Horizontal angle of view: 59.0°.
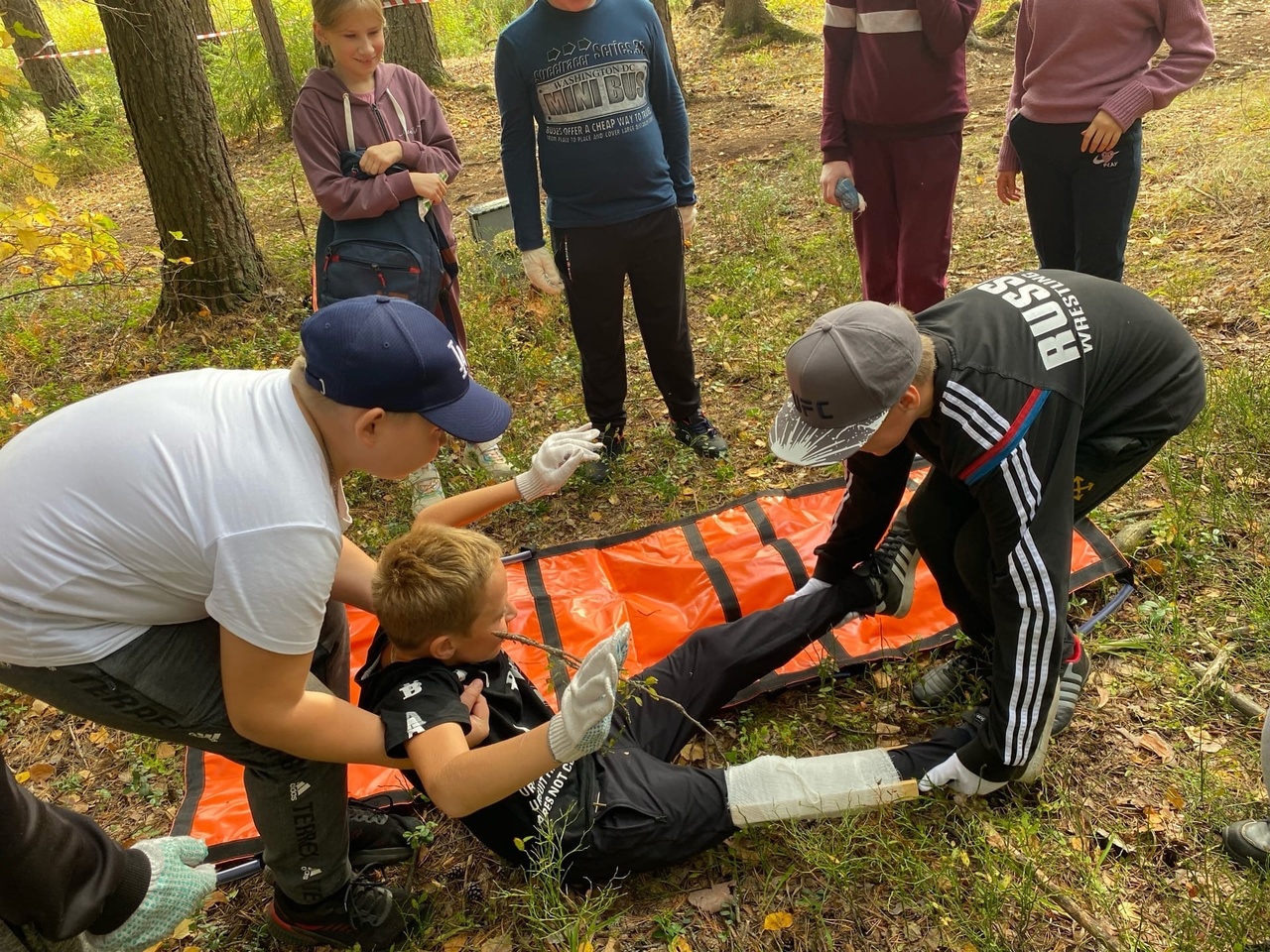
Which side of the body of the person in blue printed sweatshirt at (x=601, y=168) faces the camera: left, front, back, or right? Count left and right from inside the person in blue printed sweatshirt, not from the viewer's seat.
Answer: front

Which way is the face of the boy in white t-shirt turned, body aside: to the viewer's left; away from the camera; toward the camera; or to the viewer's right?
to the viewer's right

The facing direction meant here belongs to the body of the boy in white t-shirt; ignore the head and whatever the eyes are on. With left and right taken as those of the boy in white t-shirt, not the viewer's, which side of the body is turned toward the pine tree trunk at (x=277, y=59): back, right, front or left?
left

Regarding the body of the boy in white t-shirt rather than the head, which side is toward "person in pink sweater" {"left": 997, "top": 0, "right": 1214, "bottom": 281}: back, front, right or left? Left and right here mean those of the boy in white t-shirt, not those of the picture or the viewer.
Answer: front

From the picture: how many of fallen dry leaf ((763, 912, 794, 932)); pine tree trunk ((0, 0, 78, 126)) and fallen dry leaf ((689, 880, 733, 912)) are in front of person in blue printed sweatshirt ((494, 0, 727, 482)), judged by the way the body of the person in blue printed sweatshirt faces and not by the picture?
2

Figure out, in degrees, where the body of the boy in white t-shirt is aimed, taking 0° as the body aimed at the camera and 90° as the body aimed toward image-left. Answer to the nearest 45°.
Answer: approximately 270°

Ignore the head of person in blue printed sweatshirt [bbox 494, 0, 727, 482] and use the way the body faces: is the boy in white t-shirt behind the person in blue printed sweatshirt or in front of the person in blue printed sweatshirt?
in front

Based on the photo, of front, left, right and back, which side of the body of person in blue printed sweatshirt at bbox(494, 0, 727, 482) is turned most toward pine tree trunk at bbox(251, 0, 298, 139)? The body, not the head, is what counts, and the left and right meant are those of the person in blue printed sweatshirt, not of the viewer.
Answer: back

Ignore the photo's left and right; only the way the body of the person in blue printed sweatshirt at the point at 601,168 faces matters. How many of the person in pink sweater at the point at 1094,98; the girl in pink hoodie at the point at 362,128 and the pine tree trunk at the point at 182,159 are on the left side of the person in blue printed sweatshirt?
1

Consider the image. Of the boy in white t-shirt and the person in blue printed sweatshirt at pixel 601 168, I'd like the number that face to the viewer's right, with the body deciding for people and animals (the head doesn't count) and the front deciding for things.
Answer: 1

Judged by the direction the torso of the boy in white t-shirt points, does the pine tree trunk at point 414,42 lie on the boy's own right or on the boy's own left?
on the boy's own left

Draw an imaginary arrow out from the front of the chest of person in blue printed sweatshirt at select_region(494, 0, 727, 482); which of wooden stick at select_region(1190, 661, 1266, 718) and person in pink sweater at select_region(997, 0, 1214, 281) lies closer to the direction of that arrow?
the wooden stick

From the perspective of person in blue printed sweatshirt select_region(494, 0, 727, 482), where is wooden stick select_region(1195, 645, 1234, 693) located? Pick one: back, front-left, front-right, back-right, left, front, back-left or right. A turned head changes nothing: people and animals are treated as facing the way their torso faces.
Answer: front-left

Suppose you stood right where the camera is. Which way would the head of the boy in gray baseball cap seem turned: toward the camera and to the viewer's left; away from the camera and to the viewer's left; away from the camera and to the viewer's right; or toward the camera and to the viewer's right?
toward the camera and to the viewer's left
